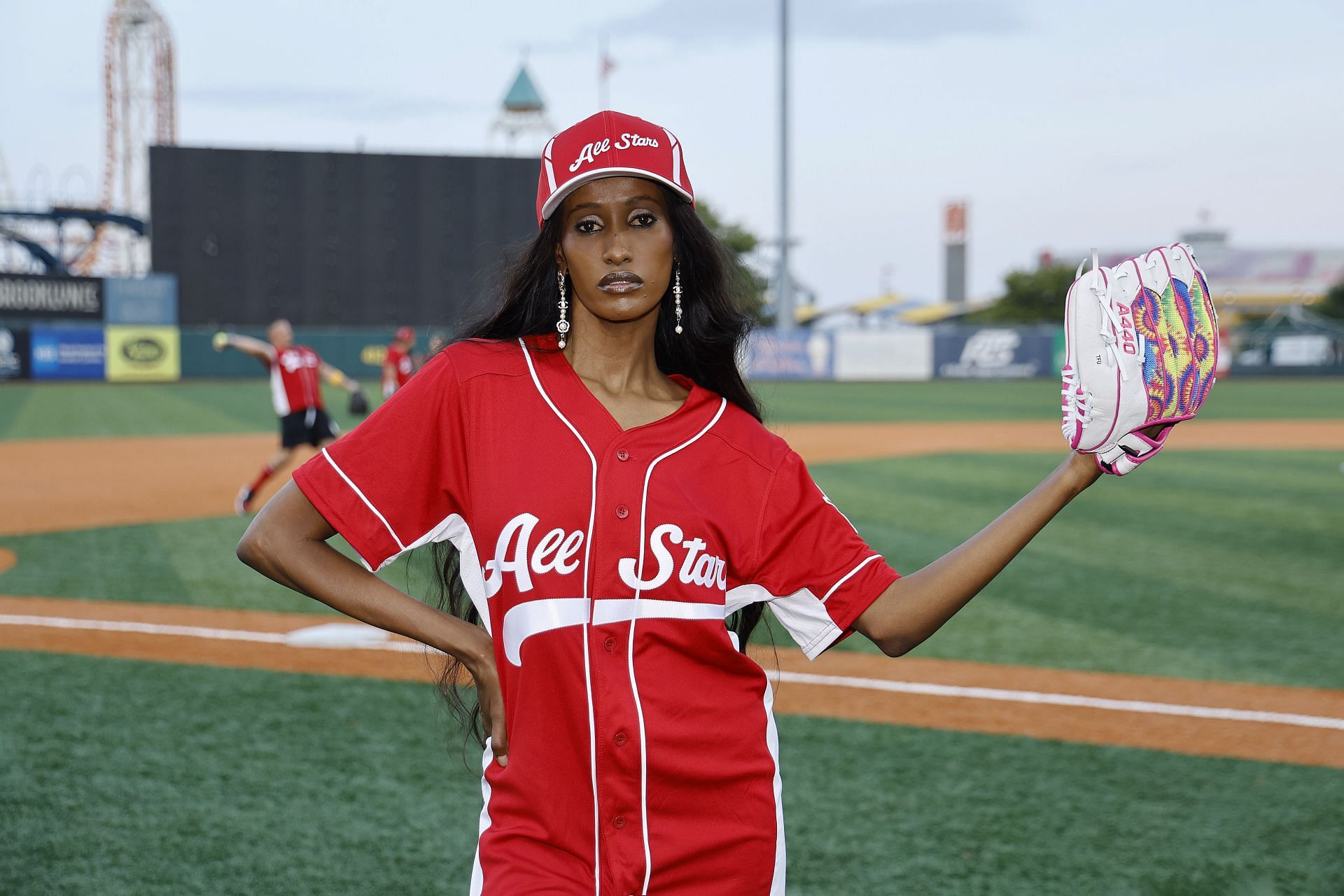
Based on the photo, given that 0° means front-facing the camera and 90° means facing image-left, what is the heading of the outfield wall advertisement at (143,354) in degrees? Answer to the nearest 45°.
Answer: approximately 0°

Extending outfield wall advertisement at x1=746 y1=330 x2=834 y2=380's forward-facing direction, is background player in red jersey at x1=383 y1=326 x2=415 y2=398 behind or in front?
in front

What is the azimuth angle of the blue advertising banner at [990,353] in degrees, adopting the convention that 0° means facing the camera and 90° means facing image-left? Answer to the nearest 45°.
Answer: approximately 0°

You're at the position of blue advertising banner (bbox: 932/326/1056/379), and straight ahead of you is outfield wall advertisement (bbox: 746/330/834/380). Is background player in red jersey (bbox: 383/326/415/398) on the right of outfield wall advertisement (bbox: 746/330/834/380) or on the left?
left

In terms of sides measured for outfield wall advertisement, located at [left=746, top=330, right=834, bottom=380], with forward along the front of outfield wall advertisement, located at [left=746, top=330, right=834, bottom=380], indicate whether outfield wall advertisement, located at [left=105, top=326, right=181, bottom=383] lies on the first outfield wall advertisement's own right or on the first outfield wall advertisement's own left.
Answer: on the first outfield wall advertisement's own right

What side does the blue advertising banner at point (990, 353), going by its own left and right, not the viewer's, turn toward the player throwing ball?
front

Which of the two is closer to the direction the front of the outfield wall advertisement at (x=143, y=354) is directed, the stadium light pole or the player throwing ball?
the player throwing ball

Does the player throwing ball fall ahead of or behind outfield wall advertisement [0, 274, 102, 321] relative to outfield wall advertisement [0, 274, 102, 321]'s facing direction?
ahead

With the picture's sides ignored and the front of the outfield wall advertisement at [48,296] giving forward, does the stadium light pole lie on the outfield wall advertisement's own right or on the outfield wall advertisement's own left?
on the outfield wall advertisement's own left

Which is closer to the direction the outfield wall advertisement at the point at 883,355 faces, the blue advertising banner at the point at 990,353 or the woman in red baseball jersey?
the woman in red baseball jersey
